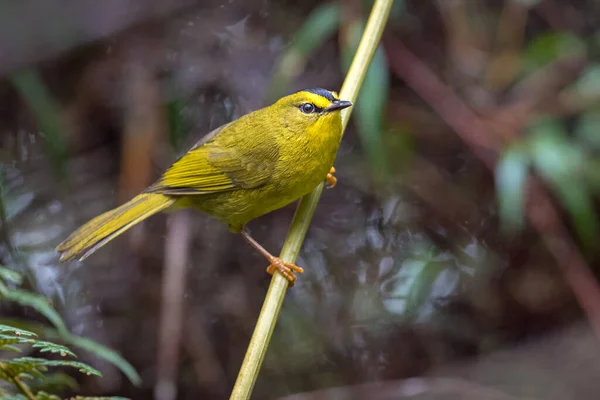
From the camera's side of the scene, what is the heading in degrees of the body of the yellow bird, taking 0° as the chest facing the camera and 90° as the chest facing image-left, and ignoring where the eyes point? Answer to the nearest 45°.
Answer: approximately 270°

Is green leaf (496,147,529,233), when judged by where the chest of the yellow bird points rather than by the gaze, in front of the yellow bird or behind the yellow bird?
in front

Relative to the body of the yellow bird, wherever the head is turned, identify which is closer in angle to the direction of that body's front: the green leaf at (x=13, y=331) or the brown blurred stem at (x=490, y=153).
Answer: the brown blurred stem

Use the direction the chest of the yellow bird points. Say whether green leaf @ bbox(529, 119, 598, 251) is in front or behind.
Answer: in front

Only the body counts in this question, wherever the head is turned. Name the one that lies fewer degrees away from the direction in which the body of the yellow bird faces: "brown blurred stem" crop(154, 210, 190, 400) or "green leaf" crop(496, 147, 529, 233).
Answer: the green leaf

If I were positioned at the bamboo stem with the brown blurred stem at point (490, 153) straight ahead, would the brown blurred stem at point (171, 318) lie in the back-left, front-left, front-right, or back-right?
front-left

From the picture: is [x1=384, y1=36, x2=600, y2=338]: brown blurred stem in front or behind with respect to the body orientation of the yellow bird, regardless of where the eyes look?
in front

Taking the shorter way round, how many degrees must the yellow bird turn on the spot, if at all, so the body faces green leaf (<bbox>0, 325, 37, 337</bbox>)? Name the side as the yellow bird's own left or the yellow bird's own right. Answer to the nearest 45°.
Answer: approximately 135° to the yellow bird's own right

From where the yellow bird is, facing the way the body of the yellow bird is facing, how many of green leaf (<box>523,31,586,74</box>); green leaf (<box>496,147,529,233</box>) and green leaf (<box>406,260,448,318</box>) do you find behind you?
0
